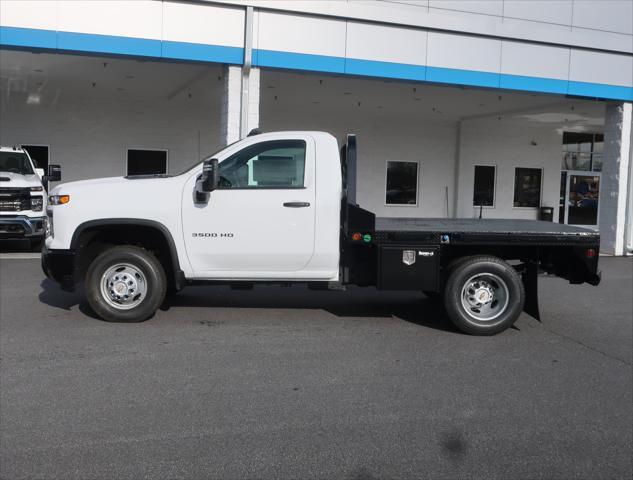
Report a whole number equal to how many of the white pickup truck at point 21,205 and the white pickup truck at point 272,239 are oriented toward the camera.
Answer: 1

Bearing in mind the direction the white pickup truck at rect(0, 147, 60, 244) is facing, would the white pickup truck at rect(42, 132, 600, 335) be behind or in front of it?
in front

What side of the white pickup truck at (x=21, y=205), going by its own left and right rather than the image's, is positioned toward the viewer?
front

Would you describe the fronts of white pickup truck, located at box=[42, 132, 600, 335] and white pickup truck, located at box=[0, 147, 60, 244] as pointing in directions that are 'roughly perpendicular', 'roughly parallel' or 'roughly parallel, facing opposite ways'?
roughly perpendicular

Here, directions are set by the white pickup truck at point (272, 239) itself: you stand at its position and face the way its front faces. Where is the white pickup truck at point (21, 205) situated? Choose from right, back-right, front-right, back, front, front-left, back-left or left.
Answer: front-right

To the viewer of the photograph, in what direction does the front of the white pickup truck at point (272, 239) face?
facing to the left of the viewer

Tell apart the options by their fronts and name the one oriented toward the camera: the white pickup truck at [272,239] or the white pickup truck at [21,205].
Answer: the white pickup truck at [21,205]
